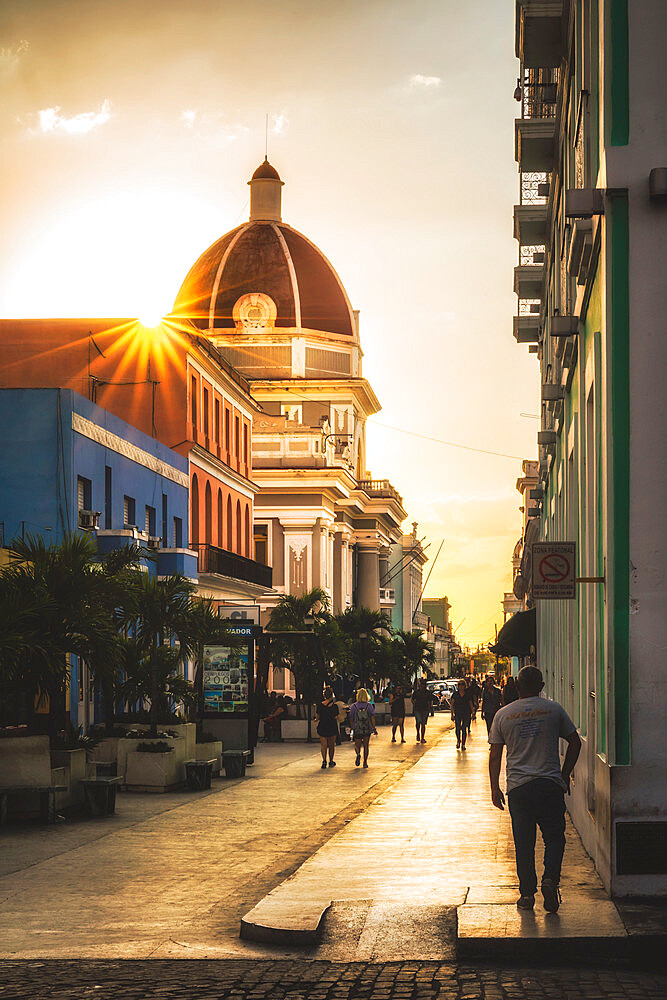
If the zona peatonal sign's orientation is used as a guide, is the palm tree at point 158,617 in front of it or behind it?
behind

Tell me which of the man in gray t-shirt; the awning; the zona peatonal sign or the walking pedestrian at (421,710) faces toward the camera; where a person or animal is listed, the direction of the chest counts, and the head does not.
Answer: the zona peatonal sign

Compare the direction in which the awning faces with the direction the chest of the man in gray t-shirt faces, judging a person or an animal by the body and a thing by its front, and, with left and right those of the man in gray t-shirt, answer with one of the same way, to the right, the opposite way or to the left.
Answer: to the left

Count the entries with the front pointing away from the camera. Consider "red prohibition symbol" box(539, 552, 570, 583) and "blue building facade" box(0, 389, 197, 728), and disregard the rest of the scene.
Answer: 0

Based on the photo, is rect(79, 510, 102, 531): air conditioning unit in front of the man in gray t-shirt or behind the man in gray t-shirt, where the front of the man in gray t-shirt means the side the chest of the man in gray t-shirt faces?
in front

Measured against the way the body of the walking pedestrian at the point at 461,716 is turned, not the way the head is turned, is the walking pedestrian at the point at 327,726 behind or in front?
in front

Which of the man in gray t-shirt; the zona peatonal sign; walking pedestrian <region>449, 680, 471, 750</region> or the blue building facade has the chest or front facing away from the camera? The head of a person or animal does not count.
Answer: the man in gray t-shirt

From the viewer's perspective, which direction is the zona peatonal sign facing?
toward the camera

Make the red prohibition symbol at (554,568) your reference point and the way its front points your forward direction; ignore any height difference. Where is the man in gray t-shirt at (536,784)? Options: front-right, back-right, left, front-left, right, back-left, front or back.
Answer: front

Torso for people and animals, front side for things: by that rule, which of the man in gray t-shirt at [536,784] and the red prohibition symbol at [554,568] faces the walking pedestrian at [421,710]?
the man in gray t-shirt

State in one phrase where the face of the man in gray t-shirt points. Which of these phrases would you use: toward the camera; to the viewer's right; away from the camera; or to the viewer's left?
away from the camera

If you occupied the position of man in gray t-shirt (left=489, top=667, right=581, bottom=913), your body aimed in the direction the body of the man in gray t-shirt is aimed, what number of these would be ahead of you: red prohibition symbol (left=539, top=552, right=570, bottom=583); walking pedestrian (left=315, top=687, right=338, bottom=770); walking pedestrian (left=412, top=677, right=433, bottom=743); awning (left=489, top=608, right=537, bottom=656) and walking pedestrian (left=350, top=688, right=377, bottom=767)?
5

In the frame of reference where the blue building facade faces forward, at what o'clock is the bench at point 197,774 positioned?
The bench is roughly at 1 o'clock from the blue building facade.

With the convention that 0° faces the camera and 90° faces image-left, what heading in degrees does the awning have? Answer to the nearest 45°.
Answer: approximately 90°

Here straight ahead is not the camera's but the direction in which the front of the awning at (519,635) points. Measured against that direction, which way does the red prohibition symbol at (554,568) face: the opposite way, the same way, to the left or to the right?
to the left

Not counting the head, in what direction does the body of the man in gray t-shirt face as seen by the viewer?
away from the camera

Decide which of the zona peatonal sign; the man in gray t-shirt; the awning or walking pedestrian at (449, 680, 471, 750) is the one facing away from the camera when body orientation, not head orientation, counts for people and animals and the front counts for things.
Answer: the man in gray t-shirt
